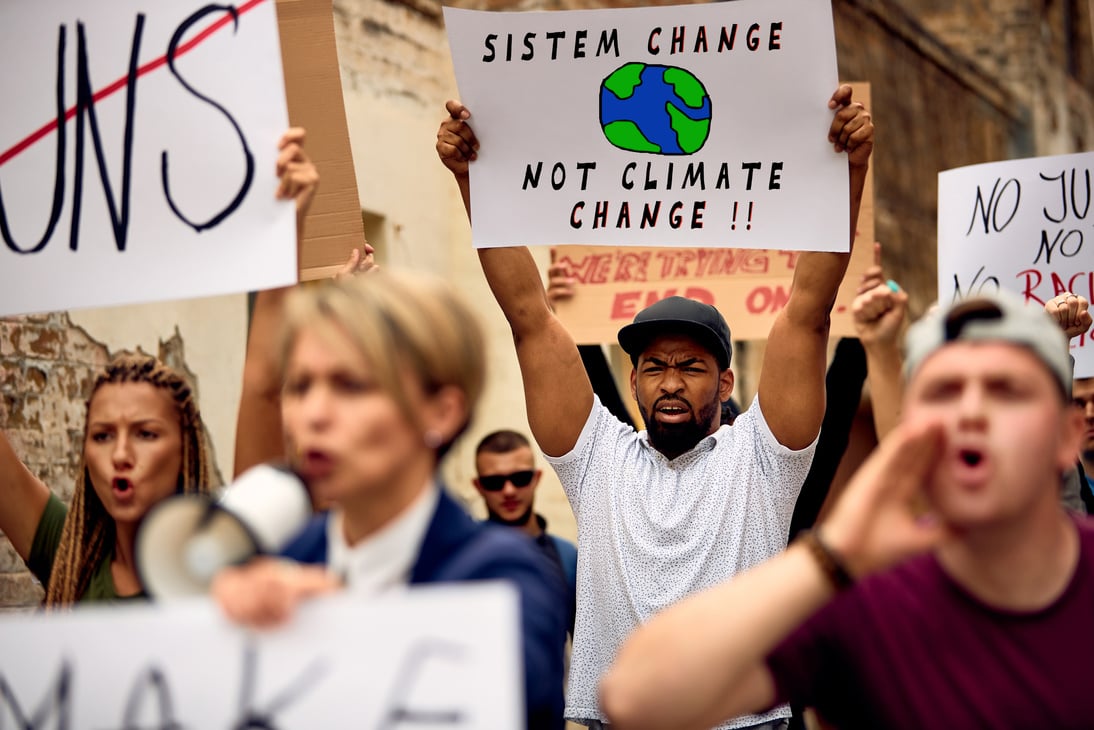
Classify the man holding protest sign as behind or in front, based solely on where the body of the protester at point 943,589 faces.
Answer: behind

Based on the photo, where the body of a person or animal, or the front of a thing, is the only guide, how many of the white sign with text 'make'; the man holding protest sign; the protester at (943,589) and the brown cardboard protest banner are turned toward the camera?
4

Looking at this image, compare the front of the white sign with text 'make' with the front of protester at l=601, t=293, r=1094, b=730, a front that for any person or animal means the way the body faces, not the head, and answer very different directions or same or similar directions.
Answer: same or similar directions

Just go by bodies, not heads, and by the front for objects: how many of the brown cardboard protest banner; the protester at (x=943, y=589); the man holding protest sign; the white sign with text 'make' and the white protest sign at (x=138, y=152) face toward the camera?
5

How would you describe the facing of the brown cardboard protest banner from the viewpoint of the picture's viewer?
facing the viewer

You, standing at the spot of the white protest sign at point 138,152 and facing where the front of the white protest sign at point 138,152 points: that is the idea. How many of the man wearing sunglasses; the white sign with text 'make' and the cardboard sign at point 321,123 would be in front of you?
1

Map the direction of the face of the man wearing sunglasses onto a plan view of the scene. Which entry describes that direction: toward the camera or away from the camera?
toward the camera

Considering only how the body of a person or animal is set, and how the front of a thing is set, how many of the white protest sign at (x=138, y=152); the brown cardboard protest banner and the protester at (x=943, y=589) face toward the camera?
3

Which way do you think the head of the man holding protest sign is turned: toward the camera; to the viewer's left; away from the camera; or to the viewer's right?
toward the camera

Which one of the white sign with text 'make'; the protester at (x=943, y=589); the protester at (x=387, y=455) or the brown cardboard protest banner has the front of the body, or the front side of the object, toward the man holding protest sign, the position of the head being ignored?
the brown cardboard protest banner

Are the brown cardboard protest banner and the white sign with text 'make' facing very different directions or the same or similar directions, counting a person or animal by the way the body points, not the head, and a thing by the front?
same or similar directions

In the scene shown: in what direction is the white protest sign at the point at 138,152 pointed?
toward the camera

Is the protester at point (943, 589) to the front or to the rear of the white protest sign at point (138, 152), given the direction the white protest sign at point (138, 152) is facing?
to the front

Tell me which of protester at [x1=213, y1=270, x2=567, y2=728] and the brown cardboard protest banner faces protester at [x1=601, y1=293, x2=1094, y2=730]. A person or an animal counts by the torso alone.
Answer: the brown cardboard protest banner

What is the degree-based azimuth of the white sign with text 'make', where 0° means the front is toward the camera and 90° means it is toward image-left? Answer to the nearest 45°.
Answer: approximately 0°
